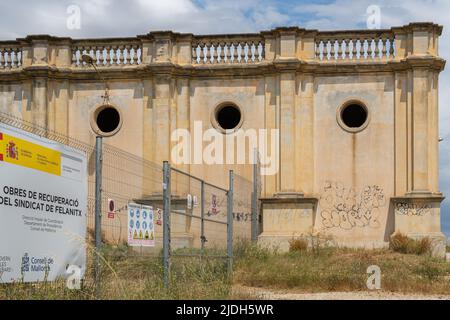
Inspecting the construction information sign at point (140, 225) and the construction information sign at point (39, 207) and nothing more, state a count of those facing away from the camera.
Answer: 0

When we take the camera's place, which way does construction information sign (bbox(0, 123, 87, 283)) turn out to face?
facing the viewer and to the right of the viewer

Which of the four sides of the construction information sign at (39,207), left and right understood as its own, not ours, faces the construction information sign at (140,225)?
left

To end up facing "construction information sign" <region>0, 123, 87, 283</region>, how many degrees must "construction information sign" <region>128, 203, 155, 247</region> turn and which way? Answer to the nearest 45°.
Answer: approximately 90° to its right
